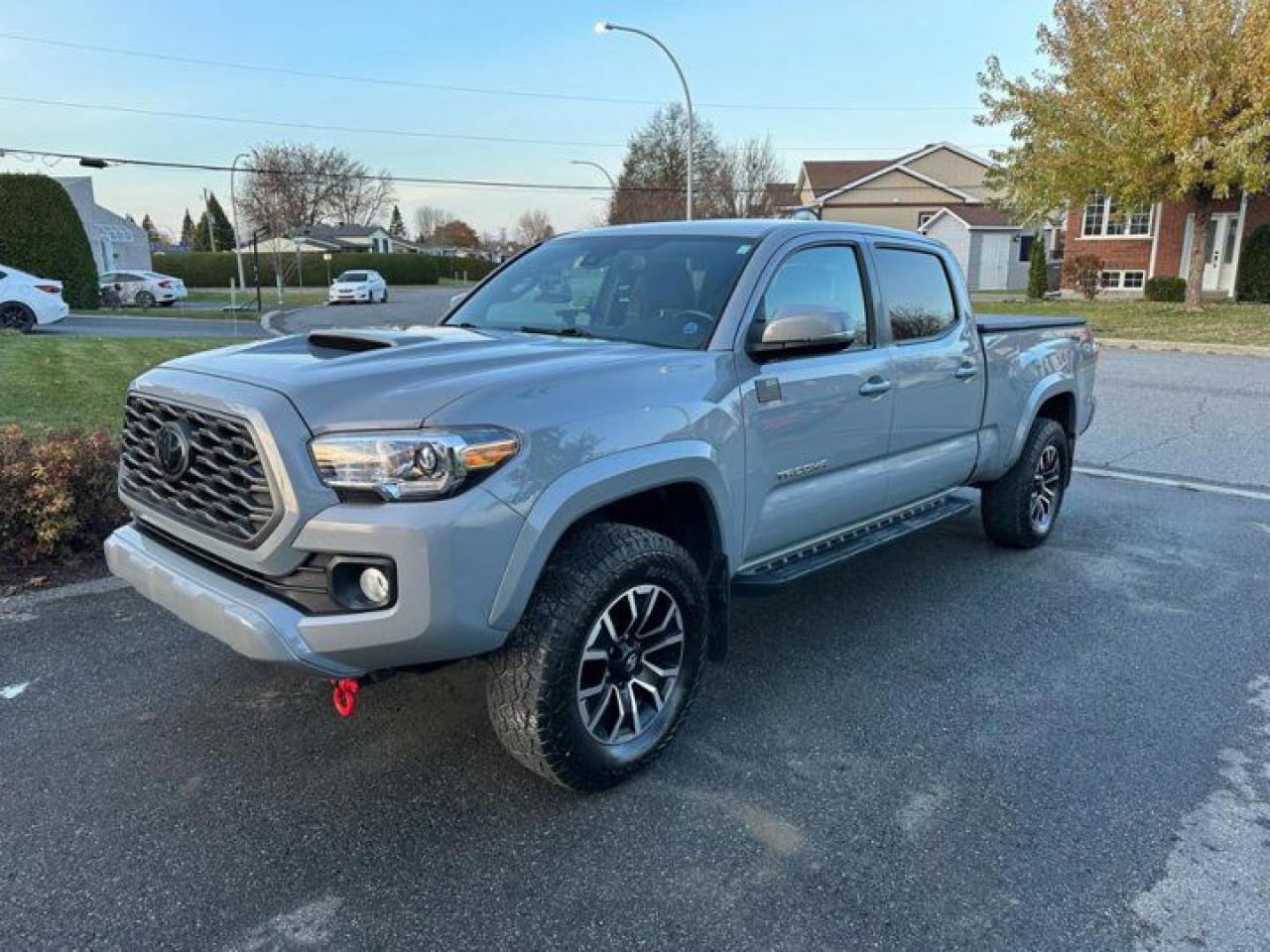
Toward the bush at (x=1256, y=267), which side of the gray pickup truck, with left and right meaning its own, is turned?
back

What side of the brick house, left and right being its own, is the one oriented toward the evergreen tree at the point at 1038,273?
right

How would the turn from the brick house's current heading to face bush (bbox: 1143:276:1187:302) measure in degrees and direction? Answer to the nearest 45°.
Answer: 0° — it already faces it

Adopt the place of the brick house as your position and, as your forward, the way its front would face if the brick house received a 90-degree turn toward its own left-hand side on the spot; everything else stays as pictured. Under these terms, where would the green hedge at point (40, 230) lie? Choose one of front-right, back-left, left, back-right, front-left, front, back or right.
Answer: back-right

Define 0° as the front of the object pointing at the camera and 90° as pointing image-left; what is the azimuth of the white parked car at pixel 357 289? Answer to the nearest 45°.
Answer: approximately 45°

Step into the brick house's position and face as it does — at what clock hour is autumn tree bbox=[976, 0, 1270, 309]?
The autumn tree is roughly at 12 o'clock from the brick house.

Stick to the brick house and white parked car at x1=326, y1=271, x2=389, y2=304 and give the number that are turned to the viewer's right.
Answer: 0

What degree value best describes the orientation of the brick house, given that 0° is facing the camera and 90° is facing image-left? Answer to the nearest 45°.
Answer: approximately 0°

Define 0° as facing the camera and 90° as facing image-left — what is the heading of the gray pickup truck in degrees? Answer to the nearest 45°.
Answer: approximately 45°

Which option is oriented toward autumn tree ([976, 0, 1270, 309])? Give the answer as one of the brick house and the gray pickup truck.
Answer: the brick house

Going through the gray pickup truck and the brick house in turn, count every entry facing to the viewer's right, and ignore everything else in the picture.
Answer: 0

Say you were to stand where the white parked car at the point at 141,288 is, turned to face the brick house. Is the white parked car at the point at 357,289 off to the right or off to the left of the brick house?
left
